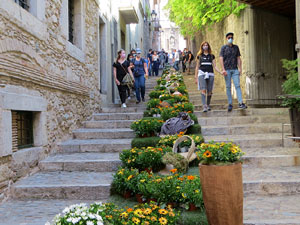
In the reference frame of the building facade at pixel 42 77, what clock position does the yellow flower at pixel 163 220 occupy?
The yellow flower is roughly at 2 o'clock from the building facade.

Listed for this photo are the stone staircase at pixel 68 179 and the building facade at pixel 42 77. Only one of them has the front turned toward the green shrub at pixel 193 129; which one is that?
the building facade

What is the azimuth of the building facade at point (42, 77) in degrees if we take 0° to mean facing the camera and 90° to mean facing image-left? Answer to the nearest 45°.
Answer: approximately 270°

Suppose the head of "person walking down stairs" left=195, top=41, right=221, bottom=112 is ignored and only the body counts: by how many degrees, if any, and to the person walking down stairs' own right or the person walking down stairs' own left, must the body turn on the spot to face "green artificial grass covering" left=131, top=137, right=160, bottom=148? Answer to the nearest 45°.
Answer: approximately 45° to the person walking down stairs' own right

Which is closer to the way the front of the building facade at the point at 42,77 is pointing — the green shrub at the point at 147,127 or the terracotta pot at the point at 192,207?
the green shrub

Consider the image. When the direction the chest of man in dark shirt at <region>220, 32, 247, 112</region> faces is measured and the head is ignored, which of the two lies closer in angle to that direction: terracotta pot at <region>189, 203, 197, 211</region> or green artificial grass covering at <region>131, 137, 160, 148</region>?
the terracotta pot

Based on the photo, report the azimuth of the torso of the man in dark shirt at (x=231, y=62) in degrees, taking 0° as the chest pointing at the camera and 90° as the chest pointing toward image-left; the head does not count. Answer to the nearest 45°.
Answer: approximately 0°
